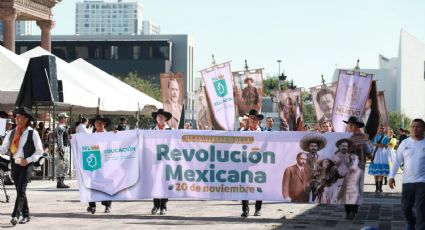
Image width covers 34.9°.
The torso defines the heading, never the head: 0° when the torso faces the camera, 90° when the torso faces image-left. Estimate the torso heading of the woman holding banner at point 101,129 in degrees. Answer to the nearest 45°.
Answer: approximately 0°

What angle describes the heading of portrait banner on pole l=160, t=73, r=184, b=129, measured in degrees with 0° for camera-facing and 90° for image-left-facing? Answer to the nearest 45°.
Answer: approximately 0°

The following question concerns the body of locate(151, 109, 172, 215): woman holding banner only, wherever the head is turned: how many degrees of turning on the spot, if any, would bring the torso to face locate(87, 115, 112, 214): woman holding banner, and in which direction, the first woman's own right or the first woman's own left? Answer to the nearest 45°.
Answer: approximately 90° to the first woman's own right

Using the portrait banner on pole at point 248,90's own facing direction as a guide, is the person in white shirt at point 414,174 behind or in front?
in front

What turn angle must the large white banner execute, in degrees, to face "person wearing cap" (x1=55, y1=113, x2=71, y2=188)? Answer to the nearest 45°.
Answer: approximately 135° to its right

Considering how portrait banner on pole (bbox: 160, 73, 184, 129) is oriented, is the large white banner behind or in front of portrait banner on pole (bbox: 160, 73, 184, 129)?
in front

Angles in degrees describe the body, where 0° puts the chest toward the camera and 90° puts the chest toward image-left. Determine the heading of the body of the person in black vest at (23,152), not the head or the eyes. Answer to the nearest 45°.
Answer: approximately 45°

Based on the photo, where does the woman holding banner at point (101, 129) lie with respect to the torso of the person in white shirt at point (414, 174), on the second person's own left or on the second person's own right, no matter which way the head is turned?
on the second person's own right

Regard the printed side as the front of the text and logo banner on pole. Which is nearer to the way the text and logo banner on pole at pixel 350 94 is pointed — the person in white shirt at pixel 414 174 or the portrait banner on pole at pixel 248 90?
the person in white shirt
